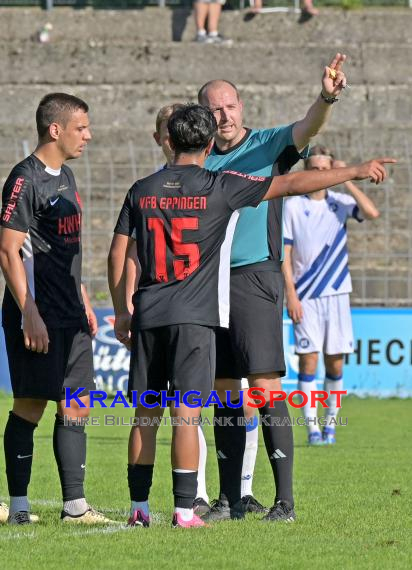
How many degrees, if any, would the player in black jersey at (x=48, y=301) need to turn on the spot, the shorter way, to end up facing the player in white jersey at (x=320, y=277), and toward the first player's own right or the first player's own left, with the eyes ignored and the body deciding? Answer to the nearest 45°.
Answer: approximately 90° to the first player's own left

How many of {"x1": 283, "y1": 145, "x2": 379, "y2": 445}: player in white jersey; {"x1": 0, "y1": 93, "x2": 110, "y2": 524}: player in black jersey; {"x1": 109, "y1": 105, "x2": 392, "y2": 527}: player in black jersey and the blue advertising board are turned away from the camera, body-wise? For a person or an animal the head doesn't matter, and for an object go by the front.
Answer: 1

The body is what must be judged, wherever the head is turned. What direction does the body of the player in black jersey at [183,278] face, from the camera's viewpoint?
away from the camera

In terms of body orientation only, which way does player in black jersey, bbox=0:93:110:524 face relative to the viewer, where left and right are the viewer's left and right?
facing the viewer and to the right of the viewer

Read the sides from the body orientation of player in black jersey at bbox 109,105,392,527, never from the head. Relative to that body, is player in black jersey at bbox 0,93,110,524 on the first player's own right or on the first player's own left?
on the first player's own left

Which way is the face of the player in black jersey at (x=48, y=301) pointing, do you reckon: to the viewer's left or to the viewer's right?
to the viewer's right

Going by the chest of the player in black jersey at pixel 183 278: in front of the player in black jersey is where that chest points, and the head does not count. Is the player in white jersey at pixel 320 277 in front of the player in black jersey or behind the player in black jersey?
in front

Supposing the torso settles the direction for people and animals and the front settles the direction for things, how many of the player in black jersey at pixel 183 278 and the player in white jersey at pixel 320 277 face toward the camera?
1

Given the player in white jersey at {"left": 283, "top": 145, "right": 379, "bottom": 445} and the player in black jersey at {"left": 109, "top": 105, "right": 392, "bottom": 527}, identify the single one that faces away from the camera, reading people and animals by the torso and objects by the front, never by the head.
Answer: the player in black jersey

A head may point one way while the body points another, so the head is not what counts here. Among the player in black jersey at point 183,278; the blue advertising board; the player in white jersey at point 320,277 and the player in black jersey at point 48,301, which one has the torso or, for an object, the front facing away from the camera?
the player in black jersey at point 183,278

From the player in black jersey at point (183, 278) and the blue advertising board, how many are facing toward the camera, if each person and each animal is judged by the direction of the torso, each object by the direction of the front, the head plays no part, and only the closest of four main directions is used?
1
